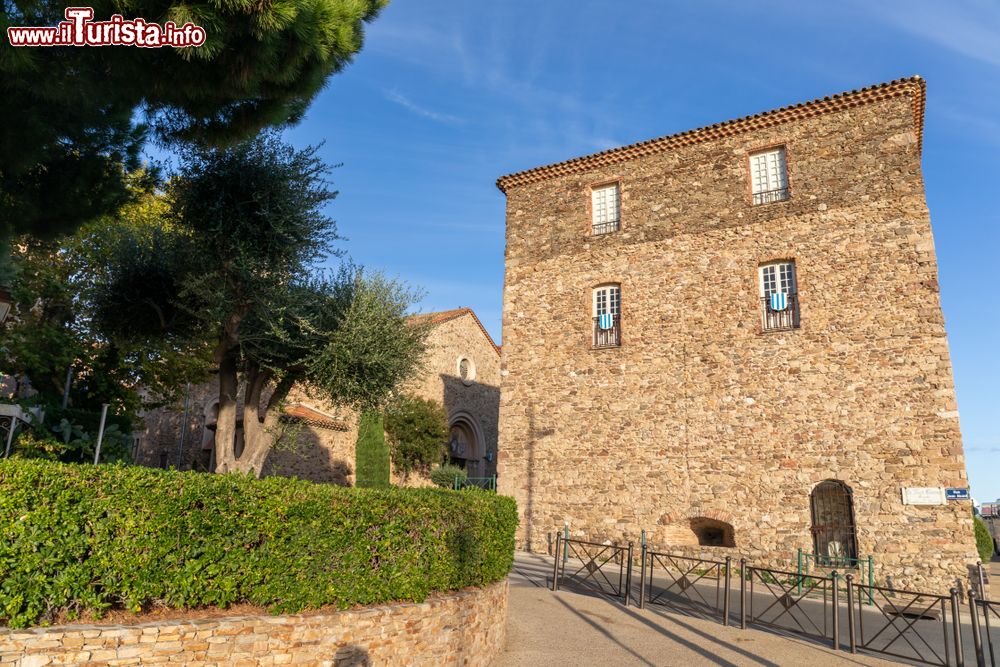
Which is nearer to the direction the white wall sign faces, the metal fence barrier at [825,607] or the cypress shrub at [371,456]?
the metal fence barrier

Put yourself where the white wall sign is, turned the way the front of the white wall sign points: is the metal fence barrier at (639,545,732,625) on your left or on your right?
on your right

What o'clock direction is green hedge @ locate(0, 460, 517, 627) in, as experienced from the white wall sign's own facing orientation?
The green hedge is roughly at 1 o'clock from the white wall sign.

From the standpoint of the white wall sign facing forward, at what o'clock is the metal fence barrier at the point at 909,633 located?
The metal fence barrier is roughly at 12 o'clock from the white wall sign.

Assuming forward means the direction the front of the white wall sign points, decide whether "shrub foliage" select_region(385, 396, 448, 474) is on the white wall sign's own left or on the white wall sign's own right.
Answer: on the white wall sign's own right

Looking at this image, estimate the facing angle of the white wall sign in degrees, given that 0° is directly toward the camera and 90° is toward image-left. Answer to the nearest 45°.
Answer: approximately 0°

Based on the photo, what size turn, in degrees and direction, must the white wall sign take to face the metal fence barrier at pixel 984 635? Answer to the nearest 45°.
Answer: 0° — it already faces it

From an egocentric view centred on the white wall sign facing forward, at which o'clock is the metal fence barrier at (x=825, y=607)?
The metal fence barrier is roughly at 1 o'clock from the white wall sign.

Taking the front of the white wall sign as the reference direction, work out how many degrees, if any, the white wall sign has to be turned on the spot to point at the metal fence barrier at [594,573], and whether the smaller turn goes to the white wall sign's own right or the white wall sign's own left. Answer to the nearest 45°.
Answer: approximately 45° to the white wall sign's own right
